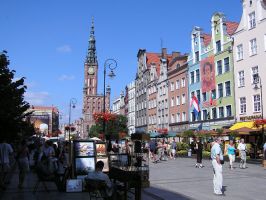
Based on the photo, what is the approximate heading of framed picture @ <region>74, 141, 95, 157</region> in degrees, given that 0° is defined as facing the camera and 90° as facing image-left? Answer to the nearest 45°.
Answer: approximately 0°

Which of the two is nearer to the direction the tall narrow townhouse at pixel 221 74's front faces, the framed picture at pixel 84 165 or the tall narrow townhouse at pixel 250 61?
the framed picture

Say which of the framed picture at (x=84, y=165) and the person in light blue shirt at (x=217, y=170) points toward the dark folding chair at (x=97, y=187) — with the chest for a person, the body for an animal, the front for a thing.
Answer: the framed picture

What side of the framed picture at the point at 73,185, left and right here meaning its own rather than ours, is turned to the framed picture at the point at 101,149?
back

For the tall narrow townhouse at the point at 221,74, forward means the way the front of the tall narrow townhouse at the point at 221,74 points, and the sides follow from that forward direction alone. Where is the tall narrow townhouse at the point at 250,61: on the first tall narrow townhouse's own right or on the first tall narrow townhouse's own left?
on the first tall narrow townhouse's own left

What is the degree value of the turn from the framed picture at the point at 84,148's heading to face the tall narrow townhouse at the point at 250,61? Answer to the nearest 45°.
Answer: approximately 135° to its left

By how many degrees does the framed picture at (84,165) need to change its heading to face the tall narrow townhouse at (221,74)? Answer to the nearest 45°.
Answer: approximately 135° to its left
